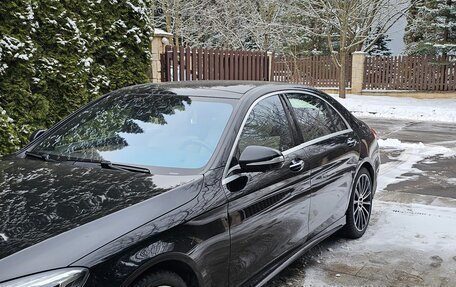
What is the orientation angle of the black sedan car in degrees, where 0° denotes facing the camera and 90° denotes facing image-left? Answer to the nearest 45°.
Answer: approximately 45°

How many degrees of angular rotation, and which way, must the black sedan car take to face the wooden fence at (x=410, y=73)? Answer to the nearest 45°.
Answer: approximately 180°

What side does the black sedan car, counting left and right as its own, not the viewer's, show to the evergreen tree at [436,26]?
back

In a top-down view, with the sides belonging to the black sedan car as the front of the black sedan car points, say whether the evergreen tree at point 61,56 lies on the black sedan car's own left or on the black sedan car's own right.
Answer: on the black sedan car's own right

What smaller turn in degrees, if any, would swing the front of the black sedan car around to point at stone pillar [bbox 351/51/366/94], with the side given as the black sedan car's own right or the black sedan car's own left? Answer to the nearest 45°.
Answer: approximately 180°

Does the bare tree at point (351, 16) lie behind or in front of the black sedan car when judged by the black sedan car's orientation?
behind
